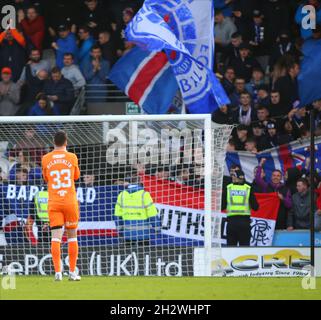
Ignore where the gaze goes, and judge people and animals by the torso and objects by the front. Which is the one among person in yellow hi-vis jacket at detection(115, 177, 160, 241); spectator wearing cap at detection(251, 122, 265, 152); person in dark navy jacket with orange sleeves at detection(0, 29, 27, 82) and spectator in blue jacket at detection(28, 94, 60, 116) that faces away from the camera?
the person in yellow hi-vis jacket

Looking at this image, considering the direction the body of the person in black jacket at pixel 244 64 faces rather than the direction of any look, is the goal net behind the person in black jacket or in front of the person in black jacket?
in front

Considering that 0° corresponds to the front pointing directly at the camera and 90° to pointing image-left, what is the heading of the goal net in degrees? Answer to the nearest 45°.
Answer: approximately 0°

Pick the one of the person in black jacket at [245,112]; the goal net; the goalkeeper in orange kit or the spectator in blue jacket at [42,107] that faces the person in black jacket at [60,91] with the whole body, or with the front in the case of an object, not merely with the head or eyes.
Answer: the goalkeeper in orange kit

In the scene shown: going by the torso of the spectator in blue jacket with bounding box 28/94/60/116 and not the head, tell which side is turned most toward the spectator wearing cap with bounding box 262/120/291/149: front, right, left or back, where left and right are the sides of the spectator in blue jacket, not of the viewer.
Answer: left

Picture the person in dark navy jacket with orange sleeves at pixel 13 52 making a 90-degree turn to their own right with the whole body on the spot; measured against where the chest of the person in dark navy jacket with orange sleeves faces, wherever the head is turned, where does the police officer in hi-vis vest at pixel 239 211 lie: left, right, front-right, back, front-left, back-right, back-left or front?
back-left

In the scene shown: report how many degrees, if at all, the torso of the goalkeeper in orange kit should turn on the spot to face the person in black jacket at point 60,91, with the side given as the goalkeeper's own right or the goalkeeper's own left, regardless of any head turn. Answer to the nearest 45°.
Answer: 0° — they already face them

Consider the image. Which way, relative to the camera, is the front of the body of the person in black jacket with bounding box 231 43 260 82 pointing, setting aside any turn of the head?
toward the camera

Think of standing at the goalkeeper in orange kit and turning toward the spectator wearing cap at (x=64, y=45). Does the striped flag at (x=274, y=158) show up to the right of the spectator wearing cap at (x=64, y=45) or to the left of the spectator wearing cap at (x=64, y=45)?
right

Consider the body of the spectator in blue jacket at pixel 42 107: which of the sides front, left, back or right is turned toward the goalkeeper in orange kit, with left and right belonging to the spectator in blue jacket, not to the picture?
front

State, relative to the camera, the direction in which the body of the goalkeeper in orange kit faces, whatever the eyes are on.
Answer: away from the camera

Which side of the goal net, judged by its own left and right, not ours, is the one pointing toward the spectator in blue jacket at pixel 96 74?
back

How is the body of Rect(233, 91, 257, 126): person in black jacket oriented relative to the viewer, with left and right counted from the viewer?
facing the viewer
